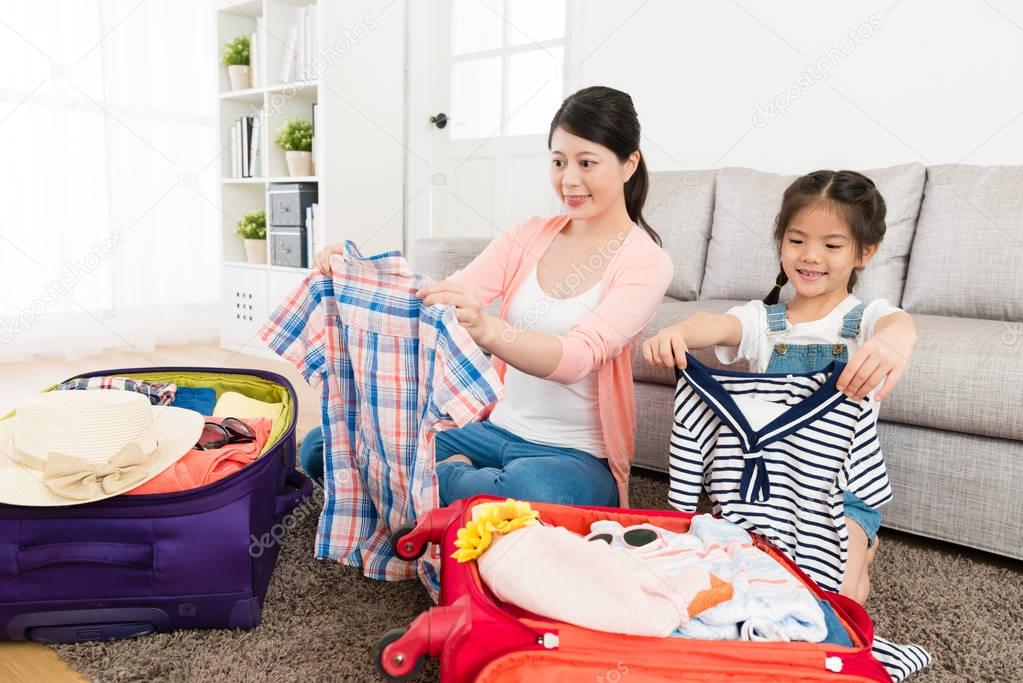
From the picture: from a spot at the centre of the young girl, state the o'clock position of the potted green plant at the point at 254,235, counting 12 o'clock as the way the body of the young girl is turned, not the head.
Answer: The potted green plant is roughly at 4 o'clock from the young girl.

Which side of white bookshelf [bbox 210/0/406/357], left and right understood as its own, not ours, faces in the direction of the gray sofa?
left

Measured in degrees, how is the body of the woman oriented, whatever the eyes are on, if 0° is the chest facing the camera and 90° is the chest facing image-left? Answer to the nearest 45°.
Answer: approximately 45°

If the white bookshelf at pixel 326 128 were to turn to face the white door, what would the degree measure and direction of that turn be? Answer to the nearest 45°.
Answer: approximately 135° to its left

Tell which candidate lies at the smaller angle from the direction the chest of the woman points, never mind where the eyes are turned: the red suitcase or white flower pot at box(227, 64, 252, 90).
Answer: the red suitcase

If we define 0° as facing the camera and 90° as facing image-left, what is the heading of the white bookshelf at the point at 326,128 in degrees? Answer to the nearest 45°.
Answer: approximately 45°

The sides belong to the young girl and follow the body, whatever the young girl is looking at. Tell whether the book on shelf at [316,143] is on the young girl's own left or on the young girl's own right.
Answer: on the young girl's own right

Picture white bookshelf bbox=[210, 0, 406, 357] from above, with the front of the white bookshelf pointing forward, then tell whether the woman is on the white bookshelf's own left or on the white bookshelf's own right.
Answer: on the white bookshelf's own left

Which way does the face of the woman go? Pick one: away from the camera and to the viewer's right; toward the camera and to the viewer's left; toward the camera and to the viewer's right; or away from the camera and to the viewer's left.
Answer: toward the camera and to the viewer's left

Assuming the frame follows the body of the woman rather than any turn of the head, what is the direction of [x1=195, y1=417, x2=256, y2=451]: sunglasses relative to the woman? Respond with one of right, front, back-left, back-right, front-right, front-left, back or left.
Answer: front-right

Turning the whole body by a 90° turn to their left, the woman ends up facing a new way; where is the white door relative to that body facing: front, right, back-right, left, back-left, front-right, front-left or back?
back-left

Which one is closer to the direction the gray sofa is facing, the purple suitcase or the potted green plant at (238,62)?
the purple suitcase
